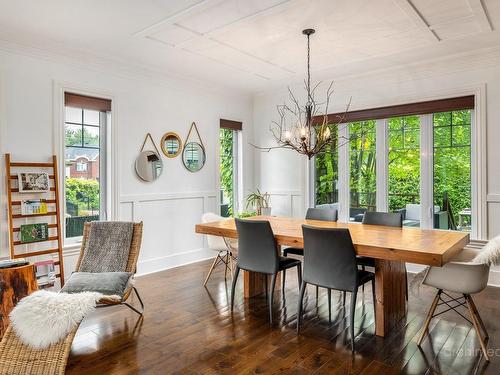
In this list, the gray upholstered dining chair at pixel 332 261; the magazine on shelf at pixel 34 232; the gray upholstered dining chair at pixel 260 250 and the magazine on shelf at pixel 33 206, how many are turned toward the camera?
2

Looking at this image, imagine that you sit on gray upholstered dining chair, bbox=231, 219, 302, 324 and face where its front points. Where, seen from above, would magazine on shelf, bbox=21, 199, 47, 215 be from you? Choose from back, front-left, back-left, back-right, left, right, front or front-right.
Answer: back-left

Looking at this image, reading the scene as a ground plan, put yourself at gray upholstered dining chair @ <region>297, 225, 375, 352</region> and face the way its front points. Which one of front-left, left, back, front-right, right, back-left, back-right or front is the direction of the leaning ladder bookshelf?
back-left

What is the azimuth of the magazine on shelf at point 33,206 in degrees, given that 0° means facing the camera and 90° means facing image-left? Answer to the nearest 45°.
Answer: approximately 0°

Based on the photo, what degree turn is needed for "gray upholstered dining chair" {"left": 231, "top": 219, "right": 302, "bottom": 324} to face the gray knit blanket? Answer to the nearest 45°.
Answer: approximately 135° to its left

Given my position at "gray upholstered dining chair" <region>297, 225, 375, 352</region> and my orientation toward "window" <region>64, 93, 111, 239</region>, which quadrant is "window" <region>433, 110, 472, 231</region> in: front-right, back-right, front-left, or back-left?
back-right

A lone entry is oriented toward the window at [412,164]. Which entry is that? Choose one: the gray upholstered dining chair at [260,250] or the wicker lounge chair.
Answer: the gray upholstered dining chair

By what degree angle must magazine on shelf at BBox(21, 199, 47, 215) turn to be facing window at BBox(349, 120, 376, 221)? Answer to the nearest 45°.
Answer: approximately 90° to its left

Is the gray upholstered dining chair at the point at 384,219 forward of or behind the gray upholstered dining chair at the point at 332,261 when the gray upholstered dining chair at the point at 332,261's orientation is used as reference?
forward

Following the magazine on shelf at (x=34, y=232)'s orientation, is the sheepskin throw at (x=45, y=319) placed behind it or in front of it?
in front

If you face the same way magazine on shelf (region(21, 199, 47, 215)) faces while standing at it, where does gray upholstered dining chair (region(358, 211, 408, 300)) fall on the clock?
The gray upholstered dining chair is roughly at 10 o'clock from the magazine on shelf.

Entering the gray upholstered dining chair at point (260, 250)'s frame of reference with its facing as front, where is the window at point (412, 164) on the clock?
The window is roughly at 12 o'clock from the gray upholstered dining chair.

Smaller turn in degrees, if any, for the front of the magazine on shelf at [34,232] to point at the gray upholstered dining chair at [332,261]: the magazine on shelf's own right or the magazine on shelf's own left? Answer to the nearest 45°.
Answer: approximately 45° to the magazine on shelf's own left

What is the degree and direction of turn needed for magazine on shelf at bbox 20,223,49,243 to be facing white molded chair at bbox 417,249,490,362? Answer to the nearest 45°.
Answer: approximately 45° to its left

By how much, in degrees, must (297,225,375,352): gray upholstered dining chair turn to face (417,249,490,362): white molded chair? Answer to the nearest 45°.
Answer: approximately 45° to its right

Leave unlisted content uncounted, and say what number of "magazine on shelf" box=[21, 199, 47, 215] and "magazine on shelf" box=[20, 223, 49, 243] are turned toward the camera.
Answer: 2

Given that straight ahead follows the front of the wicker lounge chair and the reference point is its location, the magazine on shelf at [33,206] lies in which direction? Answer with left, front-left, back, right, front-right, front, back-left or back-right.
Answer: back-right
